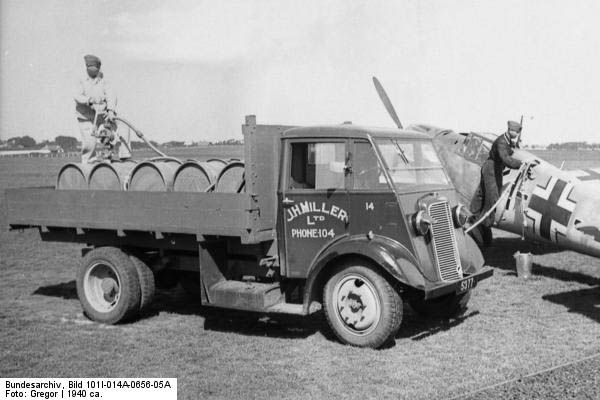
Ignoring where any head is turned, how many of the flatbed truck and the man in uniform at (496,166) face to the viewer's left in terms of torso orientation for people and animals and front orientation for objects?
0

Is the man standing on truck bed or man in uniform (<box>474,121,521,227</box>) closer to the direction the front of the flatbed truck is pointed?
the man in uniform

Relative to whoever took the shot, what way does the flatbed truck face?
facing the viewer and to the right of the viewer

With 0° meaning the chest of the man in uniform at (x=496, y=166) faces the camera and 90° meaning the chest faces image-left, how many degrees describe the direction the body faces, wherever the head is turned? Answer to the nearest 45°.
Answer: approximately 270°

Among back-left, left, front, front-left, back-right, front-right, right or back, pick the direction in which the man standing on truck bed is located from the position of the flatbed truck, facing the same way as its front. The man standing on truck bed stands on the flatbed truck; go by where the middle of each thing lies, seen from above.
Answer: back

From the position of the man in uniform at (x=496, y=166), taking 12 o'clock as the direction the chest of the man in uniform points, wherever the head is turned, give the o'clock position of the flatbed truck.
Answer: The flatbed truck is roughly at 4 o'clock from the man in uniform.

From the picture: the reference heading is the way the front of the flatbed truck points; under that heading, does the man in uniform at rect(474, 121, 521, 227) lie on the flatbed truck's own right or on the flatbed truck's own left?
on the flatbed truck's own left
